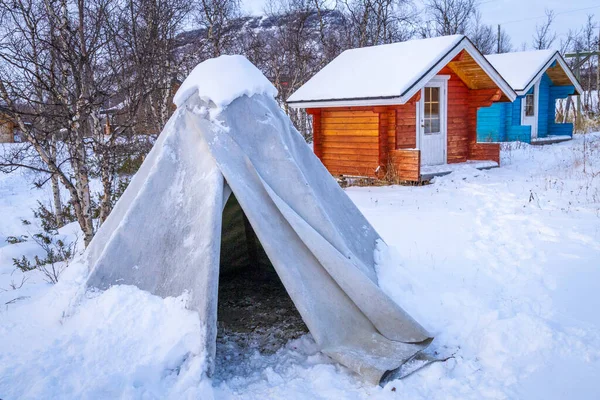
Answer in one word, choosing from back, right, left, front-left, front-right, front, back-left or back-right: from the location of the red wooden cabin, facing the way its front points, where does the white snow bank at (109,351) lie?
front-right

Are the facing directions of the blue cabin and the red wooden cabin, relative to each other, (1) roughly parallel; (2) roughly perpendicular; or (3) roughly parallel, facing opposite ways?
roughly parallel

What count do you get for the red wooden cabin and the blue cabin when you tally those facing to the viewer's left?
0

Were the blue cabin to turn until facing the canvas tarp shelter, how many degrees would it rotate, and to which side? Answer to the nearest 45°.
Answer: approximately 45° to its right

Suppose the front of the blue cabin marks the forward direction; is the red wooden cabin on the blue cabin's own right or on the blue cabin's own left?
on the blue cabin's own right

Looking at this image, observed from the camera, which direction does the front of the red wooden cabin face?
facing the viewer and to the right of the viewer

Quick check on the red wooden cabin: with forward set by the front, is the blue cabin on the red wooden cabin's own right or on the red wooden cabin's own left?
on the red wooden cabin's own left

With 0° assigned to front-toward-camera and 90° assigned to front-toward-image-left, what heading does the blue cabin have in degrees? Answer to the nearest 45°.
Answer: approximately 315°

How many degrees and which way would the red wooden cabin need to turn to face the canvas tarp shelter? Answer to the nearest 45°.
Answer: approximately 45° to its right

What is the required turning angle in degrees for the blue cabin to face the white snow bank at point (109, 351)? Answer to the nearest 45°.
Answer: approximately 45° to its right
